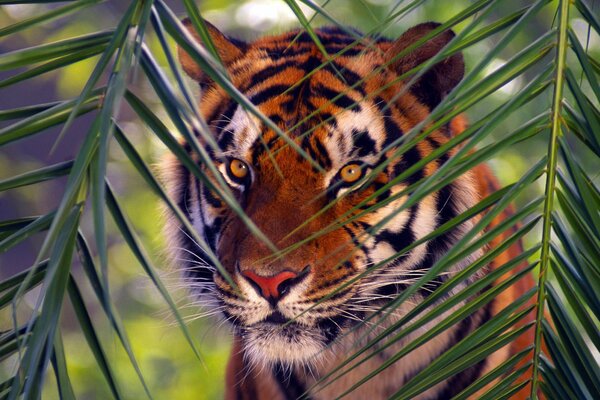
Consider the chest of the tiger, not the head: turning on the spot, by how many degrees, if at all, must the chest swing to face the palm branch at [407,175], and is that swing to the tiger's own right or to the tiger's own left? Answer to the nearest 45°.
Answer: approximately 45° to the tiger's own left

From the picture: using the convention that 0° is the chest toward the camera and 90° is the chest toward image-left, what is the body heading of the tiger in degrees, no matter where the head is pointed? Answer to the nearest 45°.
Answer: approximately 45°
